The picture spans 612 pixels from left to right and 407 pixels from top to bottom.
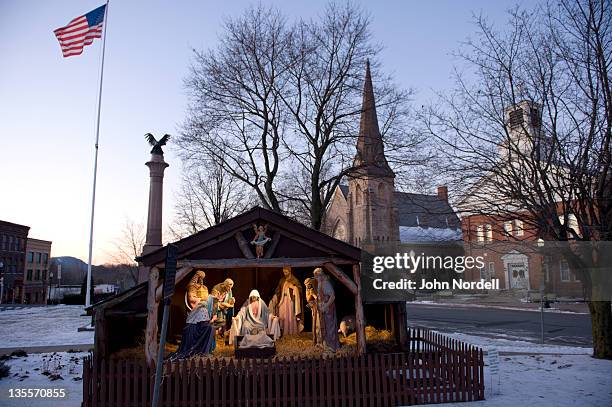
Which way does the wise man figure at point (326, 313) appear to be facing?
to the viewer's left

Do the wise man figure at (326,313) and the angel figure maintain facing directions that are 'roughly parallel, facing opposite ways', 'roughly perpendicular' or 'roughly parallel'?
roughly perpendicular

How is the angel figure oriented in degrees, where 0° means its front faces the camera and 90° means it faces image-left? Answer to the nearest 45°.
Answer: approximately 0°

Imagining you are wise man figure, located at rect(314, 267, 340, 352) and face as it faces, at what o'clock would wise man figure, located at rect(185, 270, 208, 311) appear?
wise man figure, located at rect(185, 270, 208, 311) is roughly at 12 o'clock from wise man figure, located at rect(314, 267, 340, 352).

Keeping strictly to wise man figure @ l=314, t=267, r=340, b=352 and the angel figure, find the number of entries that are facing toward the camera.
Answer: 1

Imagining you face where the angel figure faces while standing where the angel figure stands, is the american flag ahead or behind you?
behind

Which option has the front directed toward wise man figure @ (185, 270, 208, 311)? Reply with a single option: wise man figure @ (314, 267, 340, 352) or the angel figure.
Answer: wise man figure @ (314, 267, 340, 352)
